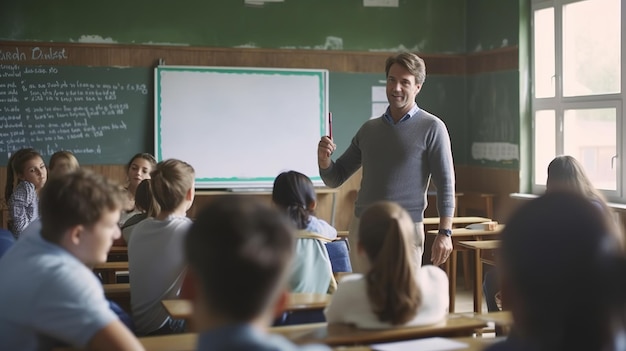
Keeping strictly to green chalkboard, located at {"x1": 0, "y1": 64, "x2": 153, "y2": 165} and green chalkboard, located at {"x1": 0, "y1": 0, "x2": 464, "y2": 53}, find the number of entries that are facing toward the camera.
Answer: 2

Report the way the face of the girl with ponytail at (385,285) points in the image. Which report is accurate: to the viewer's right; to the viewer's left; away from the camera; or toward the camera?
away from the camera

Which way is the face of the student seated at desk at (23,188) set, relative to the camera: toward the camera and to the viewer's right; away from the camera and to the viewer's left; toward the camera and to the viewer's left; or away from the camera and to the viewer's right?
toward the camera and to the viewer's right

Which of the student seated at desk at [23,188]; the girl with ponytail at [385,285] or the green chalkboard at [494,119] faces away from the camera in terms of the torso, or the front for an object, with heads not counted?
the girl with ponytail

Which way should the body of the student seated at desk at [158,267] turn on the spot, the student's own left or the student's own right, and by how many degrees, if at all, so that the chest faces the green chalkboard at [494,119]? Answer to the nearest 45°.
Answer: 0° — they already face it

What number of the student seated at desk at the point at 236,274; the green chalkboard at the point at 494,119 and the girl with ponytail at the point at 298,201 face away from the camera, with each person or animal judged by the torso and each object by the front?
2

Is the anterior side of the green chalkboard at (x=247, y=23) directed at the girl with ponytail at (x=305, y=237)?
yes

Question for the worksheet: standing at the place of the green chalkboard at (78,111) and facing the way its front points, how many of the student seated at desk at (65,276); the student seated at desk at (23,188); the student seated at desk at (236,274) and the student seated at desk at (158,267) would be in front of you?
4

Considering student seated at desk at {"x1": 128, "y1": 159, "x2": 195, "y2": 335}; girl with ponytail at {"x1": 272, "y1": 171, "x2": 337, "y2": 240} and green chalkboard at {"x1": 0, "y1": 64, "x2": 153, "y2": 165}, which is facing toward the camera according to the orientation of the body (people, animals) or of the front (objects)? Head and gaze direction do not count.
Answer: the green chalkboard

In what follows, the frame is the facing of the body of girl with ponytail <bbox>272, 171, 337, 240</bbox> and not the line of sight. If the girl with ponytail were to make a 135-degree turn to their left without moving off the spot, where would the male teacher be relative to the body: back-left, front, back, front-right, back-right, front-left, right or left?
back

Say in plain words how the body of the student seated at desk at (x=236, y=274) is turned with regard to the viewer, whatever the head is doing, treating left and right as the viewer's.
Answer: facing away from the viewer

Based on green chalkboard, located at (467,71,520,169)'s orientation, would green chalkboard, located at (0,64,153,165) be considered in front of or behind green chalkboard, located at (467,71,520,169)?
in front

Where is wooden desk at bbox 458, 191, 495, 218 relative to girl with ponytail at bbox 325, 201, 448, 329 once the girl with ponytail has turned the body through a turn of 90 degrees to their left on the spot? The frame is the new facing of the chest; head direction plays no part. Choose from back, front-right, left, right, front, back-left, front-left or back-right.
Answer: right

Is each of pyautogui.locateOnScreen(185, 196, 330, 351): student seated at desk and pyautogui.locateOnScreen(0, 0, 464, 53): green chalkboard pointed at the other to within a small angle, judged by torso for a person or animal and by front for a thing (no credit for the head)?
yes

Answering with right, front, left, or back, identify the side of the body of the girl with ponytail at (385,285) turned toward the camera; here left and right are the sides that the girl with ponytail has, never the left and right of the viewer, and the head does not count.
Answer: back

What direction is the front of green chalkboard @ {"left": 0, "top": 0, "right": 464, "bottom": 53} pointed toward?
toward the camera

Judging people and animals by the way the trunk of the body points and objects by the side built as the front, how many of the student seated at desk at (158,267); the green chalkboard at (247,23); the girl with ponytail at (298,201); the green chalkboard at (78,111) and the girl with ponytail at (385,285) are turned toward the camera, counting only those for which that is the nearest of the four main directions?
2

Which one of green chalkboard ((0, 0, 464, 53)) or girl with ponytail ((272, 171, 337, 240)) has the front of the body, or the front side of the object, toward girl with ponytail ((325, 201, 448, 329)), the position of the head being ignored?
the green chalkboard

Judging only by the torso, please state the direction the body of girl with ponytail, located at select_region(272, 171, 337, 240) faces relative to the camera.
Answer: away from the camera

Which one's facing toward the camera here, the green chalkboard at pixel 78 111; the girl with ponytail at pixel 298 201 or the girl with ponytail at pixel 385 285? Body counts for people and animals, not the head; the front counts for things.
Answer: the green chalkboard

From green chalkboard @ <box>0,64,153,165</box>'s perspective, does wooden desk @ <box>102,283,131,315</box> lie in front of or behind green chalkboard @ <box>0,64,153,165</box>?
in front
